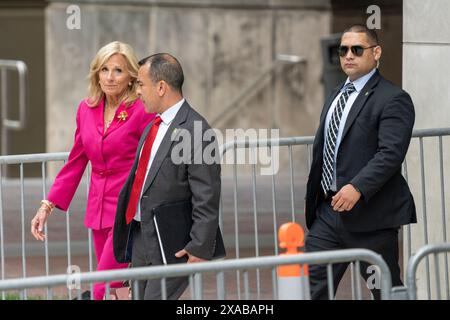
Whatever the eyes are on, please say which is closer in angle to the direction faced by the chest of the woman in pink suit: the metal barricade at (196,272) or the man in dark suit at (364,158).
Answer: the metal barricade

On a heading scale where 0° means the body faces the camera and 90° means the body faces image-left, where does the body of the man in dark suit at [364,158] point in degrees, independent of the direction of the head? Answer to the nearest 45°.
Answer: approximately 45°

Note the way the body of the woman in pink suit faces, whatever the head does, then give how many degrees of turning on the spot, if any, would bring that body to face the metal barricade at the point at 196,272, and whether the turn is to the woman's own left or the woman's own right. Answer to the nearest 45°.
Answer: approximately 45° to the woman's own left

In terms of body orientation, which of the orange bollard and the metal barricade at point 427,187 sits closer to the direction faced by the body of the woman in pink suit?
the orange bollard
